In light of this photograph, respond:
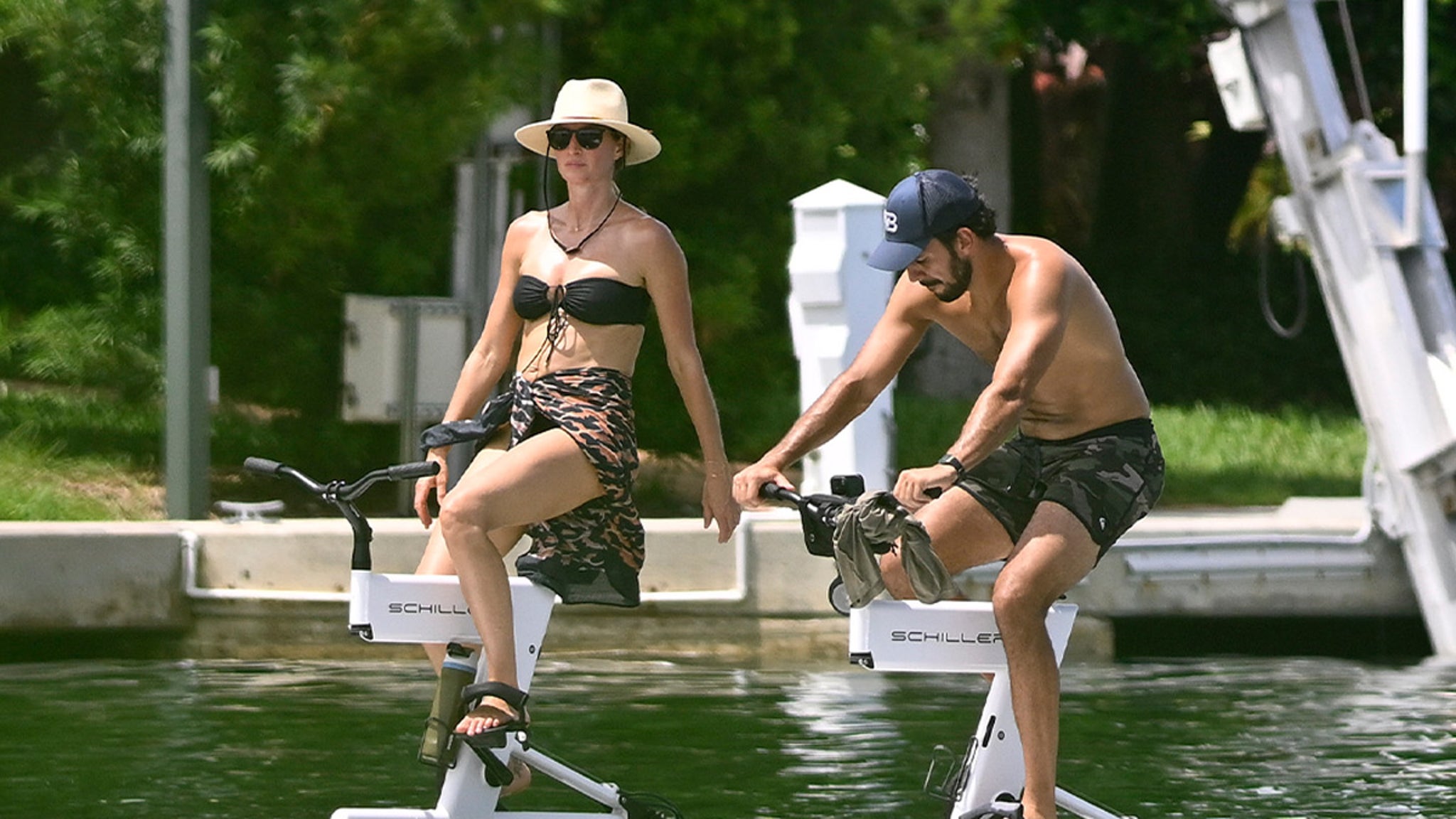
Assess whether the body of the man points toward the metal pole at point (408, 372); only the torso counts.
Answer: no

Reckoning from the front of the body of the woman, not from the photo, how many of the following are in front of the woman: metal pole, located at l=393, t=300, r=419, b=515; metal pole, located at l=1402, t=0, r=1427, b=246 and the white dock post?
0

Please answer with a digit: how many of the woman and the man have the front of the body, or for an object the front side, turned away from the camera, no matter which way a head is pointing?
0

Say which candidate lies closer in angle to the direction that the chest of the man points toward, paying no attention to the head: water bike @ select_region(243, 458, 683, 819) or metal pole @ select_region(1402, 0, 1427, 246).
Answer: the water bike

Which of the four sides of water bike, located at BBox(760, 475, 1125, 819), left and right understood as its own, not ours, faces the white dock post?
right

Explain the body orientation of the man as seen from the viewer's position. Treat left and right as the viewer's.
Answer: facing the viewer and to the left of the viewer

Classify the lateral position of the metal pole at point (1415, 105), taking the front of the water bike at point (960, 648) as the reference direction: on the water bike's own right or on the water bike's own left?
on the water bike's own right

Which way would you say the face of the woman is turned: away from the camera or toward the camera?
toward the camera

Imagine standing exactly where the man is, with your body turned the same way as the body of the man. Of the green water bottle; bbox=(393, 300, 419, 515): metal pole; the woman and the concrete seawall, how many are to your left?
0

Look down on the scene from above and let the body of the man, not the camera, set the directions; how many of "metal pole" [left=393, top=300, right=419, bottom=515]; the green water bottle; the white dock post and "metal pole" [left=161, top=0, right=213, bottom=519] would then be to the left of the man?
0

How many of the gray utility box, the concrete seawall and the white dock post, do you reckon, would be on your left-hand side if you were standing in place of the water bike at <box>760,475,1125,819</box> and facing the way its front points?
0

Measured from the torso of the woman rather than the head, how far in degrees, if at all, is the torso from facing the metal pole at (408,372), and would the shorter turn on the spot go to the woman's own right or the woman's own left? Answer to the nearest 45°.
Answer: approximately 135° to the woman's own right

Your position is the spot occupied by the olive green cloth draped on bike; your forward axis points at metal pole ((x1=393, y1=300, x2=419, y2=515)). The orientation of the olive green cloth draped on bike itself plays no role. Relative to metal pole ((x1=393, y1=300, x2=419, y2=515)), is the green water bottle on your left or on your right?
left

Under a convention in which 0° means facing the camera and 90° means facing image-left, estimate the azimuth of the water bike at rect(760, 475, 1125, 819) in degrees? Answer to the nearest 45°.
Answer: approximately 90°

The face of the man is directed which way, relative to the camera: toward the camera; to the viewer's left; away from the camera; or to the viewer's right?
to the viewer's left

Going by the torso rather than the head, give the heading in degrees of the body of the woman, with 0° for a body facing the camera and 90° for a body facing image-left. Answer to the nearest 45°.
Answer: approximately 45°
